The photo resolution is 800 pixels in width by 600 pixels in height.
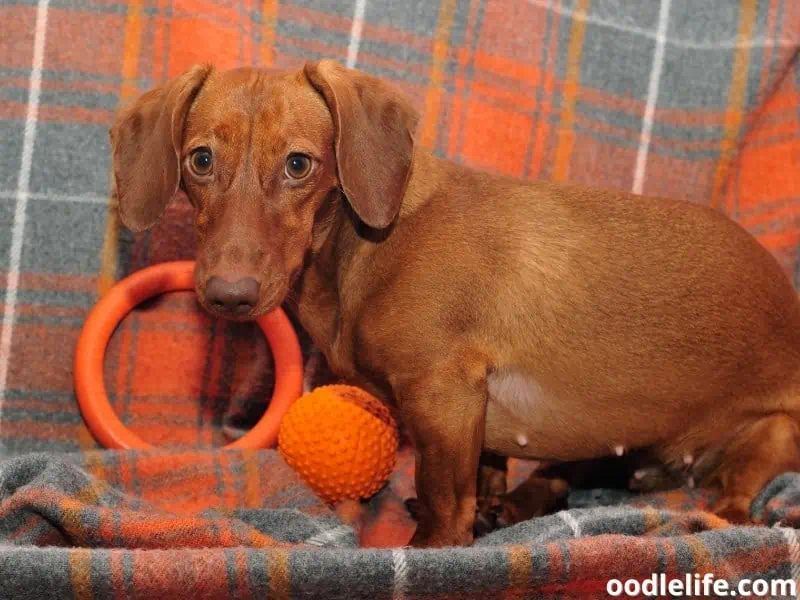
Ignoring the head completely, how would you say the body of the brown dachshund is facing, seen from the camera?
to the viewer's left
